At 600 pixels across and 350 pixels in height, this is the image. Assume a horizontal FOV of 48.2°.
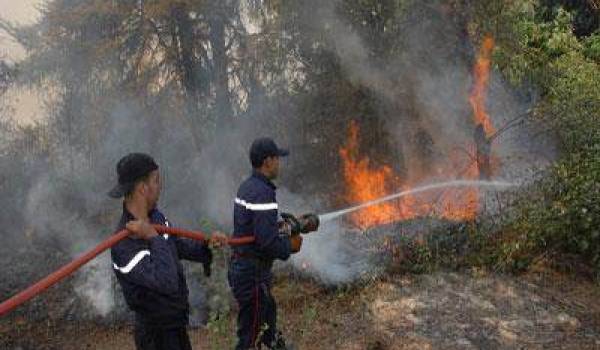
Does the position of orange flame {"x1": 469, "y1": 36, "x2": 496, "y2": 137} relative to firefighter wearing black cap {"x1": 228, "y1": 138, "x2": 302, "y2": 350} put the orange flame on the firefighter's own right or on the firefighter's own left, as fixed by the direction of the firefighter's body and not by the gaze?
on the firefighter's own left

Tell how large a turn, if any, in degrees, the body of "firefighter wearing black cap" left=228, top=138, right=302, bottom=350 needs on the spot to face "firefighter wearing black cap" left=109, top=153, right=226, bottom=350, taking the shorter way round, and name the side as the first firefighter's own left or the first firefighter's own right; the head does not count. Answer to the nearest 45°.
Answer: approximately 135° to the first firefighter's own right

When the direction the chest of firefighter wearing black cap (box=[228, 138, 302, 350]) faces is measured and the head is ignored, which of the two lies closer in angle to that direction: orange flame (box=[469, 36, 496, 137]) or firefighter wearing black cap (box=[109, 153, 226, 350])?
the orange flame

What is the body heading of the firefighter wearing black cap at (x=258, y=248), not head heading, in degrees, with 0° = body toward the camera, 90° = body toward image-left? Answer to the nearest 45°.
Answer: approximately 270°
